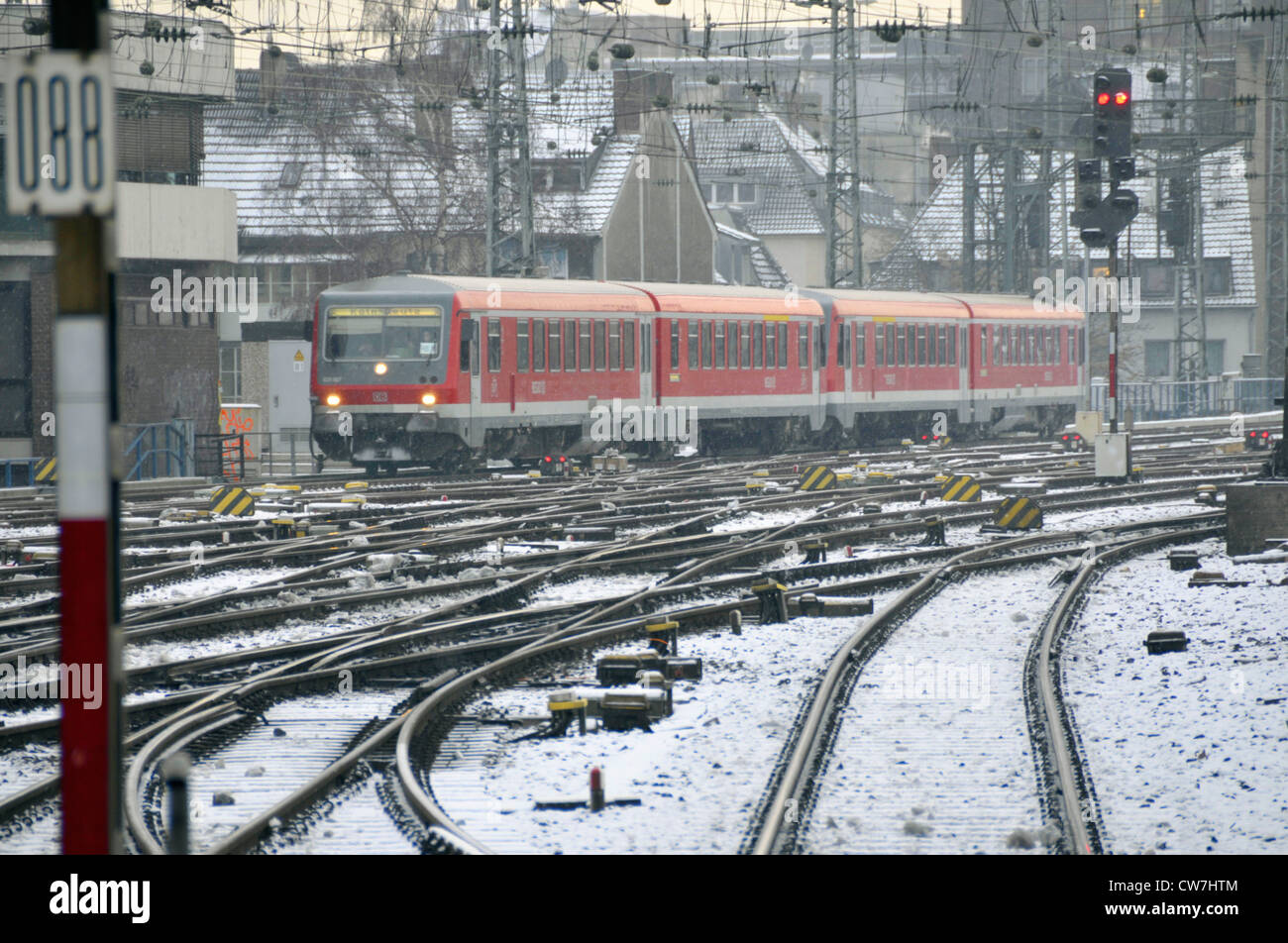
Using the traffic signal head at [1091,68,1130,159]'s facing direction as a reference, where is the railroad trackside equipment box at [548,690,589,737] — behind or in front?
in front

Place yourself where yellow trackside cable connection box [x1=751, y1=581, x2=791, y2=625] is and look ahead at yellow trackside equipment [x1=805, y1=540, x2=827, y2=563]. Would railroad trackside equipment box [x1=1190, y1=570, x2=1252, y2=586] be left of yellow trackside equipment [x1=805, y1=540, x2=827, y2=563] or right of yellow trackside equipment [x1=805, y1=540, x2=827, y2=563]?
right

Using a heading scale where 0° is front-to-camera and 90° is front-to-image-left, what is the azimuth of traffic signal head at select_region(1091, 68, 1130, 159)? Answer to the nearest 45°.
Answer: approximately 0°

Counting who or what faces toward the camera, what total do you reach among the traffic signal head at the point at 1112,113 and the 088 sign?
2

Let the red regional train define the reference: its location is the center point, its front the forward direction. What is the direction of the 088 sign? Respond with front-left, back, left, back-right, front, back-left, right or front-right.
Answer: front-left

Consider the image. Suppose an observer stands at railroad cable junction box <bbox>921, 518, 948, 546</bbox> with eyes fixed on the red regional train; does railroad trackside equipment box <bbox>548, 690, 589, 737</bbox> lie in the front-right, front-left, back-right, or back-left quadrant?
back-left

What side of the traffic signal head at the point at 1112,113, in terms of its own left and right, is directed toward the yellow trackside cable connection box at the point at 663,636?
front

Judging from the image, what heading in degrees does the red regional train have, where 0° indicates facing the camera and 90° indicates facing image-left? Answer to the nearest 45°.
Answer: approximately 45°
